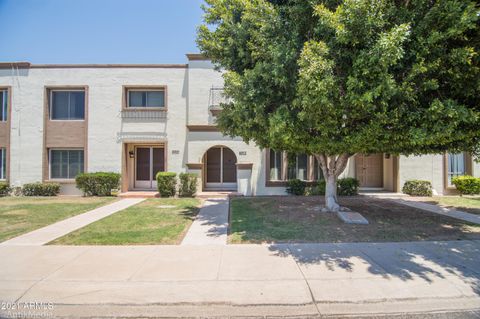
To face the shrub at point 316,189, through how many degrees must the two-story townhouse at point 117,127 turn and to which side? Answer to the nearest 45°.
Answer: approximately 90° to its left

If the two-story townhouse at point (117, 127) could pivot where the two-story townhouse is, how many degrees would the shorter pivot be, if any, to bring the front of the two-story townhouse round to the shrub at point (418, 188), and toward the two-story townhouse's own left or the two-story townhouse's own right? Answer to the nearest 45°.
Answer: approximately 90° to the two-story townhouse's own left

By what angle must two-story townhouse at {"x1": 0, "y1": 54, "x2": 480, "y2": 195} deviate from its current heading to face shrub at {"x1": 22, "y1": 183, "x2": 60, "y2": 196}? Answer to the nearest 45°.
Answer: approximately 90° to its right

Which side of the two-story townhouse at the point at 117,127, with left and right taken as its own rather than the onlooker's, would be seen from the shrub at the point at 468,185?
left

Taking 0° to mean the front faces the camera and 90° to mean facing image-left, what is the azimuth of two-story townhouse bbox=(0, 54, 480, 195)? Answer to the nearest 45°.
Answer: approximately 0°

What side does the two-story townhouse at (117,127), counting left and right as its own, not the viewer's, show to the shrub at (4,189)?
right
